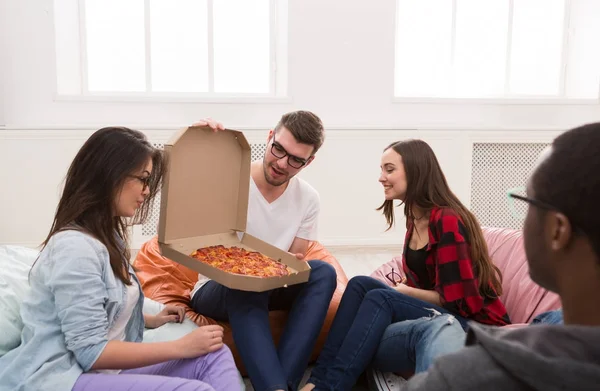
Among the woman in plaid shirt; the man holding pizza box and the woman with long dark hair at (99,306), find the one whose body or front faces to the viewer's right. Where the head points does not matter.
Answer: the woman with long dark hair

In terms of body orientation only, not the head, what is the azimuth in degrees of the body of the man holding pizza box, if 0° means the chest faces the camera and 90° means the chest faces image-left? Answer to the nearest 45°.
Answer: approximately 0°

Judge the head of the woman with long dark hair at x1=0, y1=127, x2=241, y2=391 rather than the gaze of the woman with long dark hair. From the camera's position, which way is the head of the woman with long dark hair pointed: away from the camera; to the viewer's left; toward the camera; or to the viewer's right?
to the viewer's right

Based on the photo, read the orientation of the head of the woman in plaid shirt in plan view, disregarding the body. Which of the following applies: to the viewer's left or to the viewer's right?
to the viewer's left

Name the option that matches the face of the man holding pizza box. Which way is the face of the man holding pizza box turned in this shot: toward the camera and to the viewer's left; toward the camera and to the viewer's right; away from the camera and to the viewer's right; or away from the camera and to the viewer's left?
toward the camera and to the viewer's left

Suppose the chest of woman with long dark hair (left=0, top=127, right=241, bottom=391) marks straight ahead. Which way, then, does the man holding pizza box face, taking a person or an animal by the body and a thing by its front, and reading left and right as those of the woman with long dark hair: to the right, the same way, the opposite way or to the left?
to the right

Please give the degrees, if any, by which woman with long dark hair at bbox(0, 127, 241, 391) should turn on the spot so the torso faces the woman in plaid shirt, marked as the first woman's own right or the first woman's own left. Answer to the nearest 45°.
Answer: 0° — they already face them

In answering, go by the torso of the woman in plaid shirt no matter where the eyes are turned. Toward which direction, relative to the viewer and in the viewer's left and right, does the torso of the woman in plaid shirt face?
facing to the left of the viewer

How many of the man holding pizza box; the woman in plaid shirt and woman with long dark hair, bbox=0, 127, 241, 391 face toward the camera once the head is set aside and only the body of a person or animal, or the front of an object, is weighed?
1

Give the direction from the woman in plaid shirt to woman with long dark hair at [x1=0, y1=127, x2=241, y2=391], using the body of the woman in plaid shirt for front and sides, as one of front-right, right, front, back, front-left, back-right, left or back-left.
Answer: front-left

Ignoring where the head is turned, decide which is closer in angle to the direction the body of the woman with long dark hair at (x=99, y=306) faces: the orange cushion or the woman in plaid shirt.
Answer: the woman in plaid shirt

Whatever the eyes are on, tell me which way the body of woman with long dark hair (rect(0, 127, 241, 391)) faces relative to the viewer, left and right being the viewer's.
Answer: facing to the right of the viewer
